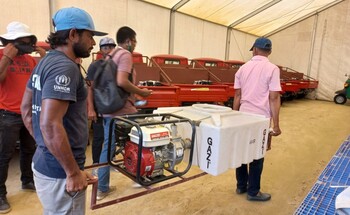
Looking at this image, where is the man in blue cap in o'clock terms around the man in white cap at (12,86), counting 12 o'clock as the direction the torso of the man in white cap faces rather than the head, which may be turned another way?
The man in blue cap is roughly at 1 o'clock from the man in white cap.

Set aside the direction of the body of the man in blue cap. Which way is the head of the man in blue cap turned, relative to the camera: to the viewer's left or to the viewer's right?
to the viewer's right

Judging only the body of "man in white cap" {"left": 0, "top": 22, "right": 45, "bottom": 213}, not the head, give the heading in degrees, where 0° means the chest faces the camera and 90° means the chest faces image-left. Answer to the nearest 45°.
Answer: approximately 315°

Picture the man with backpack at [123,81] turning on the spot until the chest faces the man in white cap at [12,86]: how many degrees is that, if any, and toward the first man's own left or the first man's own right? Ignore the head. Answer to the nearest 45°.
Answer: approximately 180°
